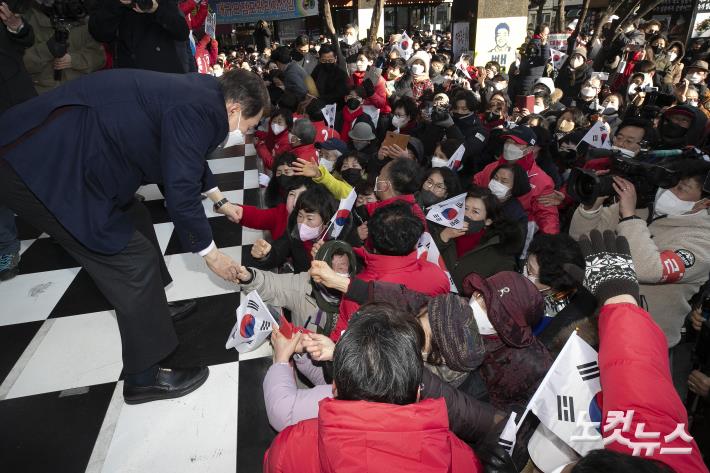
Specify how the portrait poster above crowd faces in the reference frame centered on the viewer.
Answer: facing the viewer

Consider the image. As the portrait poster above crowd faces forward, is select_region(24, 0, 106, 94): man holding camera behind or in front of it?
in front

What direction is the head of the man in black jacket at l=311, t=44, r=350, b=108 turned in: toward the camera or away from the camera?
toward the camera

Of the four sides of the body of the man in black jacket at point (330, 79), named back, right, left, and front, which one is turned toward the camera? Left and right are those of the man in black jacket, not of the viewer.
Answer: front

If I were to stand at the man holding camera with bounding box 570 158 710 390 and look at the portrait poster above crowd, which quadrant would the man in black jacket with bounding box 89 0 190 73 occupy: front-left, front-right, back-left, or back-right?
front-left

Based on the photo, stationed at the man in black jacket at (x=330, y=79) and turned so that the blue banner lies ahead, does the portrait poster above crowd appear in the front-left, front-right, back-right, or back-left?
front-right

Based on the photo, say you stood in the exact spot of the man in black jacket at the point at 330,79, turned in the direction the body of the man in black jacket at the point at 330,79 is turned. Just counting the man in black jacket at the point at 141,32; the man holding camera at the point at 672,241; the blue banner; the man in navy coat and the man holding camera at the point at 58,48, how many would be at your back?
1

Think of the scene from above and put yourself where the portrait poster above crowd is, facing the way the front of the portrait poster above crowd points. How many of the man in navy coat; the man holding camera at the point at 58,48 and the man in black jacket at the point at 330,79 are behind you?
0

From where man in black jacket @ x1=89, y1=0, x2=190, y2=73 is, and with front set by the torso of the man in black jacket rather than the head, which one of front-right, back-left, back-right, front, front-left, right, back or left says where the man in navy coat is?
front

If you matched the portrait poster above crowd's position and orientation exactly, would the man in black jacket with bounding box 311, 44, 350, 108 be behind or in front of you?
in front

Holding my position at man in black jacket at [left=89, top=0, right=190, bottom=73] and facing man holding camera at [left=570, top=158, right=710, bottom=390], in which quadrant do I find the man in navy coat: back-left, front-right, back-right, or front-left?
front-right

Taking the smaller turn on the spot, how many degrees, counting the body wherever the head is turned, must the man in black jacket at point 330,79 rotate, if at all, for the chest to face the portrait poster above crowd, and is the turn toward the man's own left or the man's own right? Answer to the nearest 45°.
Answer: approximately 135° to the man's own left

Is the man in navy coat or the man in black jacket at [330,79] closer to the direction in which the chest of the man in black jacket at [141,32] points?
the man in navy coat

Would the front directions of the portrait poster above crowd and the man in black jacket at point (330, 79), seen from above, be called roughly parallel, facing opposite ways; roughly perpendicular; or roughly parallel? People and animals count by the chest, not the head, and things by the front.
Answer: roughly parallel
